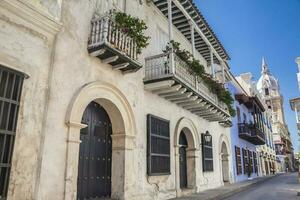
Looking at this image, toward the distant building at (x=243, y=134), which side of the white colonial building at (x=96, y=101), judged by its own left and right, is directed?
left

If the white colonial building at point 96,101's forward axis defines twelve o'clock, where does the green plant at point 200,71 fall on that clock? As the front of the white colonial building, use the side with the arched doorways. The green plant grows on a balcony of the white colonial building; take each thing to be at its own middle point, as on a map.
The green plant is roughly at 9 o'clock from the white colonial building.

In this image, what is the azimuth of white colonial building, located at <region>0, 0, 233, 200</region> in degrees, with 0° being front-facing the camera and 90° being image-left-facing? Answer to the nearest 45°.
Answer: approximately 315°
